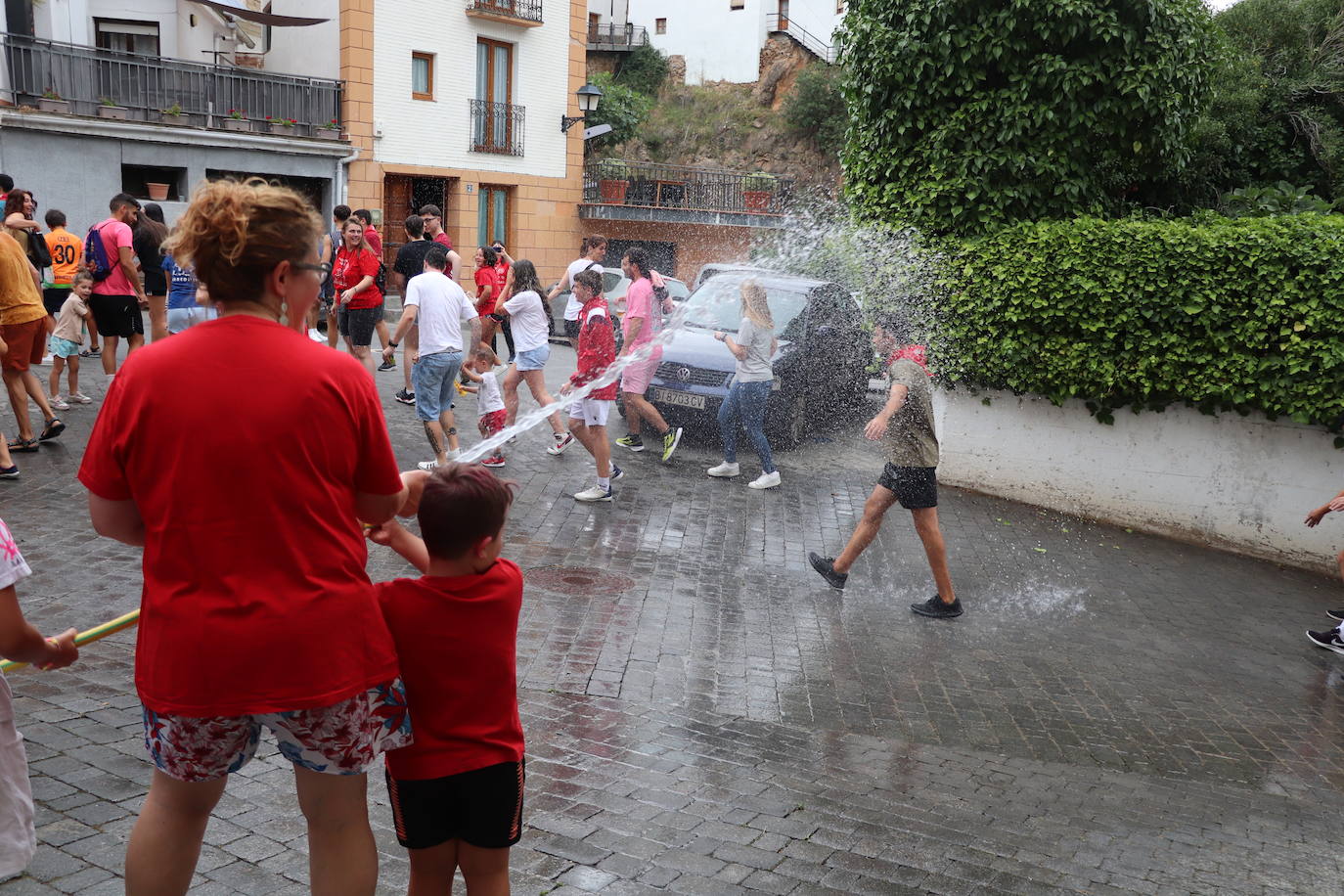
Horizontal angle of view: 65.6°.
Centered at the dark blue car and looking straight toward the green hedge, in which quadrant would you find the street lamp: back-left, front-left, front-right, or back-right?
back-left

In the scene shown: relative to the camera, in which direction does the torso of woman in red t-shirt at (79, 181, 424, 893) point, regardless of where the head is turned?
away from the camera

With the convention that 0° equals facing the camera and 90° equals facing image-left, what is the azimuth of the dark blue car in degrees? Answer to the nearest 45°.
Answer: approximately 45°

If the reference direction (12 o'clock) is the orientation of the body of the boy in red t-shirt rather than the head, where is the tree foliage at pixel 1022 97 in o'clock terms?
The tree foliage is roughly at 1 o'clock from the boy in red t-shirt.

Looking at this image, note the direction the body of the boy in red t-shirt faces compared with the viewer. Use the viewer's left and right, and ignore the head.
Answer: facing away from the viewer

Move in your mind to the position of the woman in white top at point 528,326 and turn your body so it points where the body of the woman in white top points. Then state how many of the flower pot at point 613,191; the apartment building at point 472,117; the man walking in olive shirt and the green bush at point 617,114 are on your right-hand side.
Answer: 3

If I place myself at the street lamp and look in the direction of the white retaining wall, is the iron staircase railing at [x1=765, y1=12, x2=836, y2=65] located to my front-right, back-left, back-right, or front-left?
back-left

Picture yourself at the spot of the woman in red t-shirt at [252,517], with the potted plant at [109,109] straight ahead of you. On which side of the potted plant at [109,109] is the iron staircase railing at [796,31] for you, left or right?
right

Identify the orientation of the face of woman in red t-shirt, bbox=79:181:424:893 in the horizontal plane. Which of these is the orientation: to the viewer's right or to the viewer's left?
to the viewer's right

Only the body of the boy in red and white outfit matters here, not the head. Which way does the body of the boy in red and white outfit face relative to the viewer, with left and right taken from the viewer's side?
facing to the left of the viewer

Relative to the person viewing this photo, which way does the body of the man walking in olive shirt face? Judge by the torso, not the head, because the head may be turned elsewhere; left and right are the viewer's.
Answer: facing to the left of the viewer

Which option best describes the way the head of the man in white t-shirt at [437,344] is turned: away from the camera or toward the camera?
away from the camera

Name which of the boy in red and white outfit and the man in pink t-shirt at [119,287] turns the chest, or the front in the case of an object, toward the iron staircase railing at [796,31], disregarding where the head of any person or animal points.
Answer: the man in pink t-shirt
